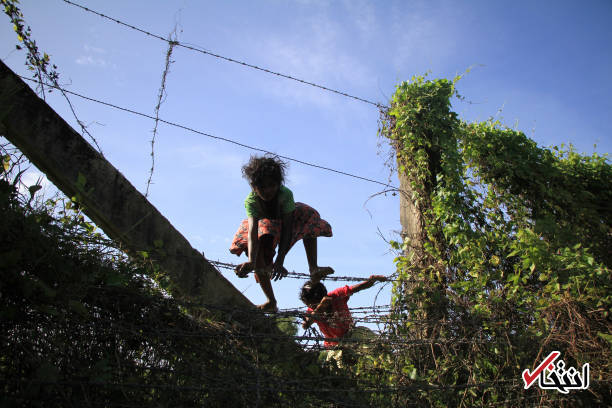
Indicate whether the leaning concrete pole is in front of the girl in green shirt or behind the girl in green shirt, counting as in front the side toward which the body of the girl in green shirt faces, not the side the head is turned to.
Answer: in front

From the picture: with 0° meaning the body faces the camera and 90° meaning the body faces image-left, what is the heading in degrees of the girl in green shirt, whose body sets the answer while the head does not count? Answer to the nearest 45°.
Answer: approximately 0°
